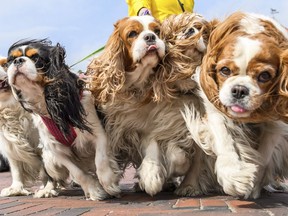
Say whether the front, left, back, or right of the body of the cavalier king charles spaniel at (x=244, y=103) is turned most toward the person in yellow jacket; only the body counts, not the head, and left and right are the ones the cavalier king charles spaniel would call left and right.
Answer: back

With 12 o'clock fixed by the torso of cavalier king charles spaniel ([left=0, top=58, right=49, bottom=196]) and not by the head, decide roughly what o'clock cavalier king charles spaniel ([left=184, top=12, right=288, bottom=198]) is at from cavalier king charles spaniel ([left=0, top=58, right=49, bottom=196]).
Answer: cavalier king charles spaniel ([left=184, top=12, right=288, bottom=198]) is roughly at 9 o'clock from cavalier king charles spaniel ([left=0, top=58, right=49, bottom=196]).

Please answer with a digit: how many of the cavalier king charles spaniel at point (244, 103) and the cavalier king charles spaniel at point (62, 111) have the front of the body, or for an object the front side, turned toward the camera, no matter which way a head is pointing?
2

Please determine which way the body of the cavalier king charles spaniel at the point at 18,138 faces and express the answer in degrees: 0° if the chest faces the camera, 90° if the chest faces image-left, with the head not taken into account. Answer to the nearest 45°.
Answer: approximately 45°

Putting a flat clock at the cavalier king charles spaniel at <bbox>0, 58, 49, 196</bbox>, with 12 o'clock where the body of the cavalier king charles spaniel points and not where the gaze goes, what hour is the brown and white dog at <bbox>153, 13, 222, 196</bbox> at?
The brown and white dog is roughly at 9 o'clock from the cavalier king charles spaniel.

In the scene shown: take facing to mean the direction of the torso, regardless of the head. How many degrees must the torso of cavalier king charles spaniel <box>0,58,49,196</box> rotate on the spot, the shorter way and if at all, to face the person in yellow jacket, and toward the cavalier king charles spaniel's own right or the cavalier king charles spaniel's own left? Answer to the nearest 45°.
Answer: approximately 135° to the cavalier king charles spaniel's own left

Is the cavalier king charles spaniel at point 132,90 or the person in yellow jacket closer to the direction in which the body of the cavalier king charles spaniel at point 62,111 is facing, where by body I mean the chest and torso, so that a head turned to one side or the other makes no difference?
the cavalier king charles spaniel

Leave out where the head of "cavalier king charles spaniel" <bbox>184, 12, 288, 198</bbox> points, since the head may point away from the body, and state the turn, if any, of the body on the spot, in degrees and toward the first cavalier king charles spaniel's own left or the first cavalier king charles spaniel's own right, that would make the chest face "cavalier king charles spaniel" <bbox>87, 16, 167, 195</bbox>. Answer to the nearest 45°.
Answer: approximately 135° to the first cavalier king charles spaniel's own right
